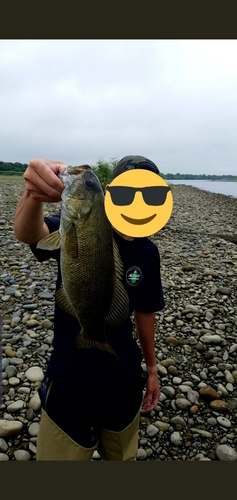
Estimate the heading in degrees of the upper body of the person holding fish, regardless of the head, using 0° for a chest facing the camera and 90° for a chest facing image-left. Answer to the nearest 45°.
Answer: approximately 0°
